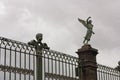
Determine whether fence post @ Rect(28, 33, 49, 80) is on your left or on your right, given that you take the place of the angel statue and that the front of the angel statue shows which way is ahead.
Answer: on your right
